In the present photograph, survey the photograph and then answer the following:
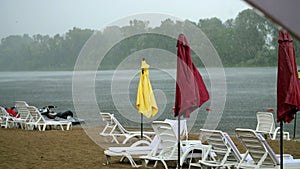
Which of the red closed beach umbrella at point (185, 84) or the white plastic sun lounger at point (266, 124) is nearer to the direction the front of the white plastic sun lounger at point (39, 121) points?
the white plastic sun lounger

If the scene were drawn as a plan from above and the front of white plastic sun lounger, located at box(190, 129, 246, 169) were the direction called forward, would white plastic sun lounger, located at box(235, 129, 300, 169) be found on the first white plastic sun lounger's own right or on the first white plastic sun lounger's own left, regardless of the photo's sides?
on the first white plastic sun lounger's own right

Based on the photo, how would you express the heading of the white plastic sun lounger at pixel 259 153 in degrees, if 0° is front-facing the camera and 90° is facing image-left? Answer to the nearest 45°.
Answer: approximately 225°

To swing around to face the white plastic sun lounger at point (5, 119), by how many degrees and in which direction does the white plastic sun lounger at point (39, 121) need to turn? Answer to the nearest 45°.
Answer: approximately 135° to its left

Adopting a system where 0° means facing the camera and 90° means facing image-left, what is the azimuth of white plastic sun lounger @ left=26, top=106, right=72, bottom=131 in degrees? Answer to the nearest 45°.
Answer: approximately 270°

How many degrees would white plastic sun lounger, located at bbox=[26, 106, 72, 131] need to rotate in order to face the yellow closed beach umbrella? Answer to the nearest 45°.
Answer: approximately 45° to its right

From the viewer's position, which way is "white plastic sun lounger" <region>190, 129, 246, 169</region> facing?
facing away from the viewer and to the right of the viewer

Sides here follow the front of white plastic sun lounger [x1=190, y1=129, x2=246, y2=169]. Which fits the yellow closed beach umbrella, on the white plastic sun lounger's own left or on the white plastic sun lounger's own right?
on the white plastic sun lounger's own left
